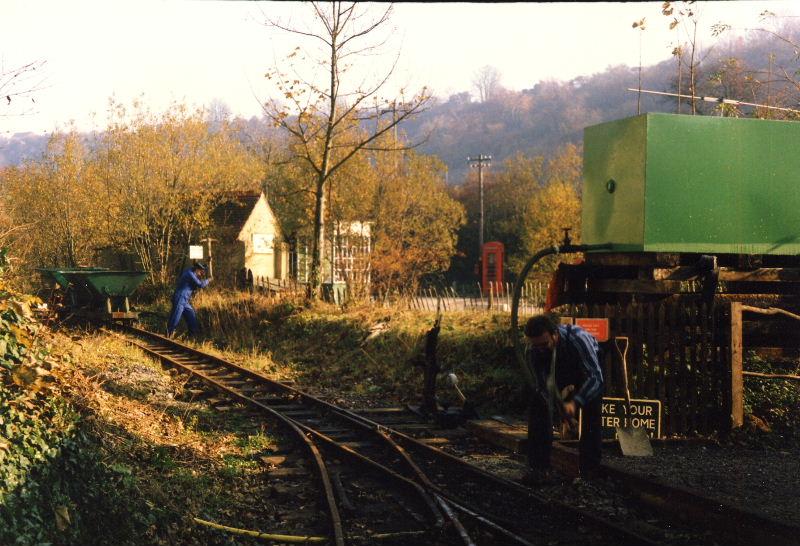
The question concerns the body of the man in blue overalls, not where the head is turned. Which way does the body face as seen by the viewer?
to the viewer's right

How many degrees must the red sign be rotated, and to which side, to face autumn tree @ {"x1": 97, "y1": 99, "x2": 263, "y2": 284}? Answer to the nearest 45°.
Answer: approximately 135° to its right

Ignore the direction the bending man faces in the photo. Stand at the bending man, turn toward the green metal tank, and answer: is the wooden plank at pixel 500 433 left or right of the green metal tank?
left

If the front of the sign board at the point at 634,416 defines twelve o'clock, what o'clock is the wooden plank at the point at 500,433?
The wooden plank is roughly at 4 o'clock from the sign board.

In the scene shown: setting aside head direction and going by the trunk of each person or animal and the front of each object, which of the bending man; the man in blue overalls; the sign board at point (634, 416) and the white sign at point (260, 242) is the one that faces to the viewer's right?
the man in blue overalls

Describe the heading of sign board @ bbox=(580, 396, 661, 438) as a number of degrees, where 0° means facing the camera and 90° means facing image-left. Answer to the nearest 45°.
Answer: approximately 0°

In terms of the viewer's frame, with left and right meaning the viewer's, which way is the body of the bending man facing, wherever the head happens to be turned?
facing the viewer and to the left of the viewer

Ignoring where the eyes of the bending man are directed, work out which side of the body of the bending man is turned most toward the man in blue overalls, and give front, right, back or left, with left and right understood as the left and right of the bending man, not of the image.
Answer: right

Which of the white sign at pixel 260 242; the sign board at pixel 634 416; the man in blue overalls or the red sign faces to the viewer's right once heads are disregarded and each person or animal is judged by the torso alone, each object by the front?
the man in blue overalls

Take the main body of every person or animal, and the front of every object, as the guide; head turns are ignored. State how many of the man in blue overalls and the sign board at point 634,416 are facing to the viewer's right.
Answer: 1

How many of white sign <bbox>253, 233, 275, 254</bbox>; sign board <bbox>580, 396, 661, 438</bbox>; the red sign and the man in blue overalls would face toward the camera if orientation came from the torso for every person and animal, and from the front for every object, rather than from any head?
3

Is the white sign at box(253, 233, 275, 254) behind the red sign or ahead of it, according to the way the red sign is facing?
behind
